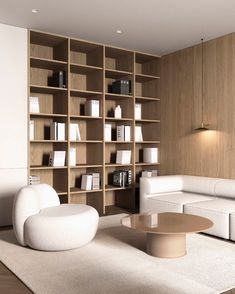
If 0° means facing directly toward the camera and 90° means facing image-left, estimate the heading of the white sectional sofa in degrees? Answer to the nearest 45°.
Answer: approximately 45°

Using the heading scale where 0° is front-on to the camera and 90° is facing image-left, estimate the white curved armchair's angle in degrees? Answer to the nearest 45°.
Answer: approximately 315°

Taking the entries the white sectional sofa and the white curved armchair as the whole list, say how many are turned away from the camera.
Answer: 0

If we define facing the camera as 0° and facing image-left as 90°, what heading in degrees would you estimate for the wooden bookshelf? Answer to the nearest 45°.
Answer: approximately 315°

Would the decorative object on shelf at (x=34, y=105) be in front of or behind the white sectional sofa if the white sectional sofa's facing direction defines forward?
in front

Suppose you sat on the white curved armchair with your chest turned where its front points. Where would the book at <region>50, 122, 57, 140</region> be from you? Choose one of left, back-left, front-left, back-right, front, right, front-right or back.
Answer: back-left

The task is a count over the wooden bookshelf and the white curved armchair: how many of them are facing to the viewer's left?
0

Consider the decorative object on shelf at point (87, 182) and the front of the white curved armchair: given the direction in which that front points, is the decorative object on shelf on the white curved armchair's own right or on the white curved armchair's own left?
on the white curved armchair's own left

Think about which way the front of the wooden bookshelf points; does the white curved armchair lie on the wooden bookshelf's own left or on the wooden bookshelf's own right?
on the wooden bookshelf's own right

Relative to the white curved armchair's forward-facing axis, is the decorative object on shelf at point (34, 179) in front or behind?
behind

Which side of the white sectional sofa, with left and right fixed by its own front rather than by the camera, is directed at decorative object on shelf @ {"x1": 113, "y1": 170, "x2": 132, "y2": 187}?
right
